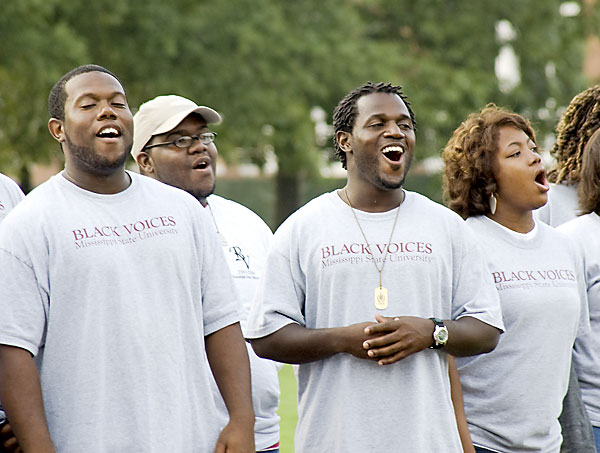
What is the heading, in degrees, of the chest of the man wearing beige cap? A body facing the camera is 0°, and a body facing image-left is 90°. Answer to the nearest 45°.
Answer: approximately 315°

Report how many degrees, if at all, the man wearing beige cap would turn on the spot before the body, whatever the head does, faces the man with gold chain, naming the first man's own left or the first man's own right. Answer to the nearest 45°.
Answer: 0° — they already face them

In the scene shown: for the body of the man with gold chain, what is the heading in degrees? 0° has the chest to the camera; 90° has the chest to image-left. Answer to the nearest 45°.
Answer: approximately 0°

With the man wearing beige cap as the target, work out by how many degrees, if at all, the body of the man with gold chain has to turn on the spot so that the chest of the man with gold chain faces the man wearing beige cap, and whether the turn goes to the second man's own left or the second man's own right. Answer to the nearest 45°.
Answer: approximately 135° to the second man's own right
